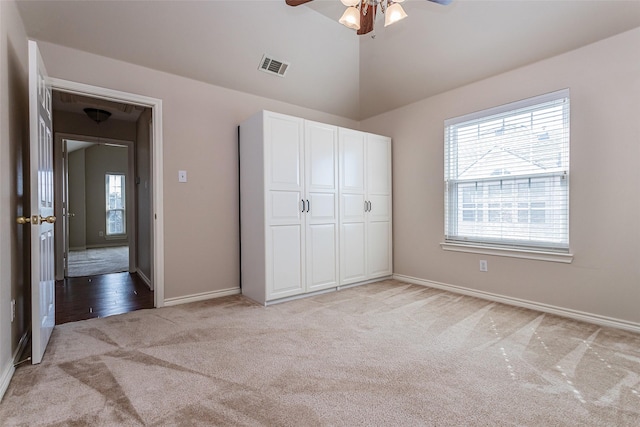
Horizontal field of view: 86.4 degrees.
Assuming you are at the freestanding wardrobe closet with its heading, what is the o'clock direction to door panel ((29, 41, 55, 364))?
The door panel is roughly at 3 o'clock from the freestanding wardrobe closet.

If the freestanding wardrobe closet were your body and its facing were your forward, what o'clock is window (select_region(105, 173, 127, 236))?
The window is roughly at 6 o'clock from the freestanding wardrobe closet.

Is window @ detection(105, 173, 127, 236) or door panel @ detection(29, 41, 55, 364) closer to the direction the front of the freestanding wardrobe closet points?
the door panel

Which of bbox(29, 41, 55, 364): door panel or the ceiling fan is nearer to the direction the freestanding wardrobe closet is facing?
the ceiling fan

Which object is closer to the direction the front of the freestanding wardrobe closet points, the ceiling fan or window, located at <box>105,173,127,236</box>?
the ceiling fan

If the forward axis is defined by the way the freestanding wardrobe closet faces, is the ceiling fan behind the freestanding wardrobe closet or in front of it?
in front

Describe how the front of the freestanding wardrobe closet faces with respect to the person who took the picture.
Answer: facing the viewer and to the right of the viewer
